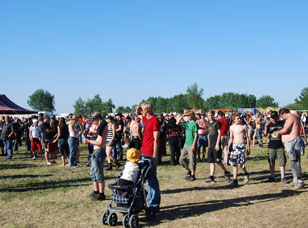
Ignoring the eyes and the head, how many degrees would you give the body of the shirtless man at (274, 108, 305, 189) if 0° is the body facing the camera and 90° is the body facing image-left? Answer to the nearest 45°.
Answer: approximately 90°

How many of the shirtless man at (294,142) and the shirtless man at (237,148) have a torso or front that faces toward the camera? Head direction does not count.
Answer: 1

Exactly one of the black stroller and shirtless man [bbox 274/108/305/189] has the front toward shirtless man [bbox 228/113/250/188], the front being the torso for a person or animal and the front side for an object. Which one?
shirtless man [bbox 274/108/305/189]

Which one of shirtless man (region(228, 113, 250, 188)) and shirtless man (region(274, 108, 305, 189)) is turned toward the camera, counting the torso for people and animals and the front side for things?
shirtless man (region(228, 113, 250, 188))

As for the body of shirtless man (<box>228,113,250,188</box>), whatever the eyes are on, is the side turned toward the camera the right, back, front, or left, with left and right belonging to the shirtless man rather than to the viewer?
front

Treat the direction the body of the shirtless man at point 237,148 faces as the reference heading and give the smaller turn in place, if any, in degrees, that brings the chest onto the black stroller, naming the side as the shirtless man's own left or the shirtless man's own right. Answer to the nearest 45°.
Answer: approximately 45° to the shirtless man's own right

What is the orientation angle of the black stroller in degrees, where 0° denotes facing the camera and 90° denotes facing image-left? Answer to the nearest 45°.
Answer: approximately 45°

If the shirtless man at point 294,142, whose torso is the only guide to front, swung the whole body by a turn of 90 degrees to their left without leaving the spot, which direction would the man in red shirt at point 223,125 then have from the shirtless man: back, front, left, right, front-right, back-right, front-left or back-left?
back-right

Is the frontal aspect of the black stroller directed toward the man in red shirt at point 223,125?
no

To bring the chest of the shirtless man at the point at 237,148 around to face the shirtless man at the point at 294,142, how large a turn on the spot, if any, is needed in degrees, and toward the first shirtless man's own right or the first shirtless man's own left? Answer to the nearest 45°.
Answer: approximately 90° to the first shirtless man's own left

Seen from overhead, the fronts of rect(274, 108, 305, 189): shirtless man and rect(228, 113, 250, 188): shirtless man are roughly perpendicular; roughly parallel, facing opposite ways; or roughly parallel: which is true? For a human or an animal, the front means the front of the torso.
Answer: roughly perpendicular

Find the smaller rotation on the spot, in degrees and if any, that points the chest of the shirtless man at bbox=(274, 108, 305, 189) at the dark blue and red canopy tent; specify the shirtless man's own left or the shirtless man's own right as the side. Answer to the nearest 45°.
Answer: approximately 45° to the shirtless man's own right

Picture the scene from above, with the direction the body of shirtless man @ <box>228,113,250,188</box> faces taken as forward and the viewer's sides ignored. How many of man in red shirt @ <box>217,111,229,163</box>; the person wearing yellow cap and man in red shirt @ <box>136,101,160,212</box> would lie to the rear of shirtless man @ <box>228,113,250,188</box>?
1

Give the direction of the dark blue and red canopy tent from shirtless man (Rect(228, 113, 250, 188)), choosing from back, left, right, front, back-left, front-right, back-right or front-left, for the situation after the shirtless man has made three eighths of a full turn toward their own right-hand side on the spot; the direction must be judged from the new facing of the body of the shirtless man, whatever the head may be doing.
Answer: front

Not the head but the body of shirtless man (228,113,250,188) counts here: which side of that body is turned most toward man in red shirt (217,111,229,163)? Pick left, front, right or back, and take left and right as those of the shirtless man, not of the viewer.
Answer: back

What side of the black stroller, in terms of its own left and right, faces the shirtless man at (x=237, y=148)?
back

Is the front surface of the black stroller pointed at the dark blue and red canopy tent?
no
